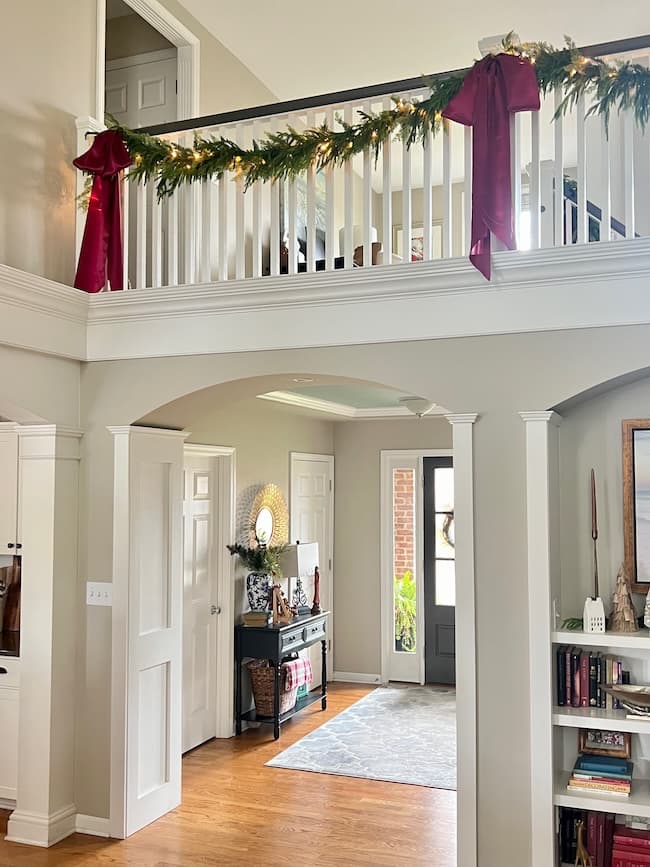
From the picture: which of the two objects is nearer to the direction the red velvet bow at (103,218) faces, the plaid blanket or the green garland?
the green garland

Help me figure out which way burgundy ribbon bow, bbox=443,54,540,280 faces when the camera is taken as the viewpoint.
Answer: facing the viewer

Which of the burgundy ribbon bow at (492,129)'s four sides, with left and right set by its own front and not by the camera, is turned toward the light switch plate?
right

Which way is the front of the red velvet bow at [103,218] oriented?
toward the camera

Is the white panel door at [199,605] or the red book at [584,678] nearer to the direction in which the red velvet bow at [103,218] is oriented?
the red book

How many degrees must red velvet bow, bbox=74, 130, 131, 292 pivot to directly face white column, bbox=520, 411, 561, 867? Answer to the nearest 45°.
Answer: approximately 45° to its left

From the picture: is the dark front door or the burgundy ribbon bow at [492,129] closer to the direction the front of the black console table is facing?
the burgundy ribbon bow

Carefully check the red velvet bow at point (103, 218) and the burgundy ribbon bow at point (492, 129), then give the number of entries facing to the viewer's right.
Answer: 0

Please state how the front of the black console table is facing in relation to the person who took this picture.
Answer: facing the viewer and to the right of the viewer

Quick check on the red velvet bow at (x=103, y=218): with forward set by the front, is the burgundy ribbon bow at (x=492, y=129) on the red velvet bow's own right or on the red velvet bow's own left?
on the red velvet bow's own left
